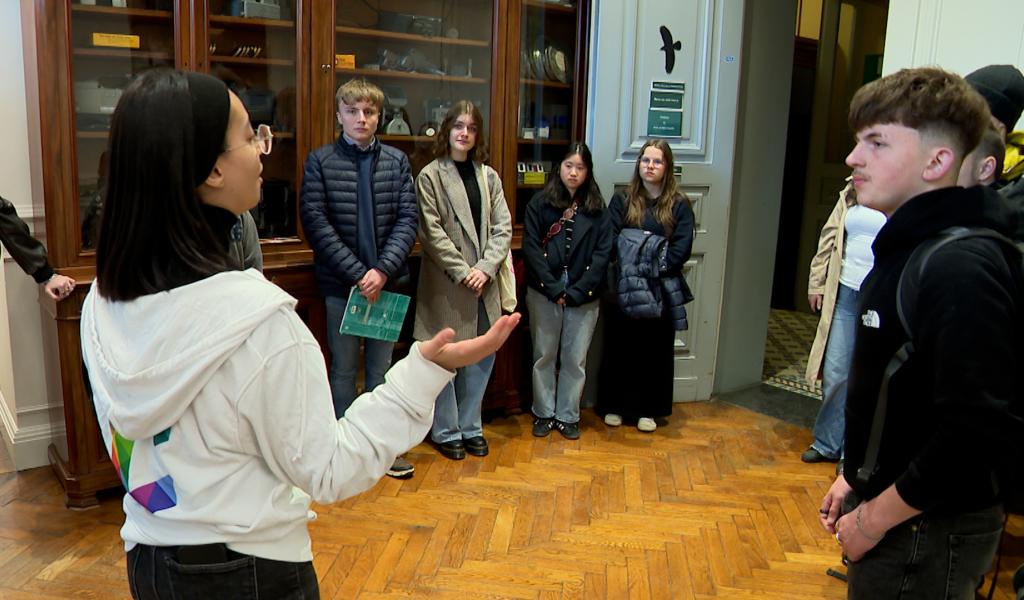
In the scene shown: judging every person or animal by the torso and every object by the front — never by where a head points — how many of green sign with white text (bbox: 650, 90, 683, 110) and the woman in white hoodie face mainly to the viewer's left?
0

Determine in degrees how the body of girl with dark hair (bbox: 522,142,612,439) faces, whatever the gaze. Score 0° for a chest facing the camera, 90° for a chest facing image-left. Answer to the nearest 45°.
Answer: approximately 0°

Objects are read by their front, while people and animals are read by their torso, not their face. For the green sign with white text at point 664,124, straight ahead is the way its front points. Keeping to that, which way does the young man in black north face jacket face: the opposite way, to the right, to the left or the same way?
to the right

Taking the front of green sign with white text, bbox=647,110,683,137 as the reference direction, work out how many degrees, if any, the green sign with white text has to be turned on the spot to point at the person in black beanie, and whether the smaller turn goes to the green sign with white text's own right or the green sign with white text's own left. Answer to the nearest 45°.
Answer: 0° — it already faces them

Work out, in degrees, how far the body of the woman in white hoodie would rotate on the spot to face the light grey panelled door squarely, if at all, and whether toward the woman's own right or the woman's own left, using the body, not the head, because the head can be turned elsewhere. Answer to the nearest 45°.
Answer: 0° — they already face it

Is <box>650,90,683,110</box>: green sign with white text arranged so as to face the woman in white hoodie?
yes

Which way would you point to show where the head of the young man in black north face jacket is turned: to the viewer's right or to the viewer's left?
to the viewer's left

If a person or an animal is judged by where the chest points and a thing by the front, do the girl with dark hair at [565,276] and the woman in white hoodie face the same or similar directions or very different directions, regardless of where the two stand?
very different directions

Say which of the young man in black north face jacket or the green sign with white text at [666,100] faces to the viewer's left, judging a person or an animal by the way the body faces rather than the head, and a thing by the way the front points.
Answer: the young man in black north face jacket

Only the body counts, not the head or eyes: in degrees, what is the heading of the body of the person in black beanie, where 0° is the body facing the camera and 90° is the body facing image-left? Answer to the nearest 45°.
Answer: approximately 90°

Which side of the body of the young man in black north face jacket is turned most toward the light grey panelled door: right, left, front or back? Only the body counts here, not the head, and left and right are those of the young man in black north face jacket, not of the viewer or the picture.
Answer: right
